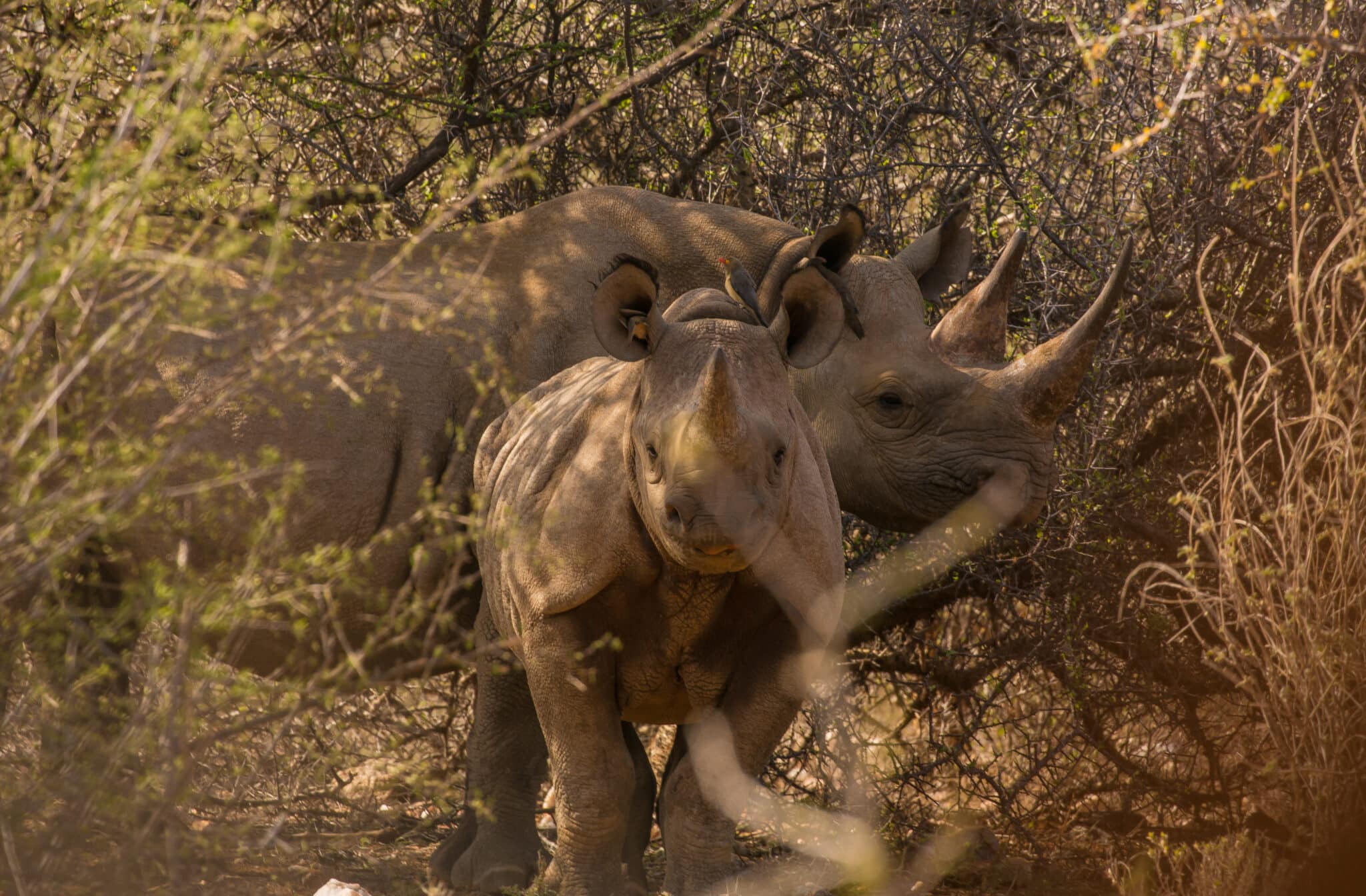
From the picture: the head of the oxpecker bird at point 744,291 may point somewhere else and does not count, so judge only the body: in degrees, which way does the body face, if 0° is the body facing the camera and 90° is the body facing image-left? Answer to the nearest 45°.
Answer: approximately 90°

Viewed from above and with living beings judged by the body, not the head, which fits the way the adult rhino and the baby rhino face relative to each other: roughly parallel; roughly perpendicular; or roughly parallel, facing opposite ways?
roughly perpendicular

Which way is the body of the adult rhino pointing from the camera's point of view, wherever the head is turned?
to the viewer's right

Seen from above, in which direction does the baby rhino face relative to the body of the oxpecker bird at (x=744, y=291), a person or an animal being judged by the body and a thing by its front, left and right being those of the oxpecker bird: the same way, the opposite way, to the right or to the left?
to the left

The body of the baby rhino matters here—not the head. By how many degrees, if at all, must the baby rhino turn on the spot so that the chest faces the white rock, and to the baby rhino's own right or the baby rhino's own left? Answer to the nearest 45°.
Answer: approximately 45° to the baby rhino's own right
